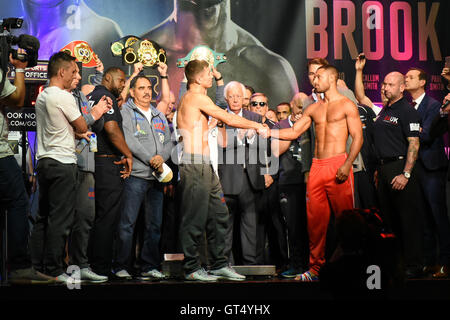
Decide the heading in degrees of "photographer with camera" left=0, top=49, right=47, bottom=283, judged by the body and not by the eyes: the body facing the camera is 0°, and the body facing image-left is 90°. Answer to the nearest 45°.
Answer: approximately 270°

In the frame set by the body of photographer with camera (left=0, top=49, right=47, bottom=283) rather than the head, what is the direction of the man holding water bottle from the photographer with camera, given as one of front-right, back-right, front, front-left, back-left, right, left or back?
front-left

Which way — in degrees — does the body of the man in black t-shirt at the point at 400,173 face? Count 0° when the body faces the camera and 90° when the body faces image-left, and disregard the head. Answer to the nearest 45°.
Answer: approximately 45°

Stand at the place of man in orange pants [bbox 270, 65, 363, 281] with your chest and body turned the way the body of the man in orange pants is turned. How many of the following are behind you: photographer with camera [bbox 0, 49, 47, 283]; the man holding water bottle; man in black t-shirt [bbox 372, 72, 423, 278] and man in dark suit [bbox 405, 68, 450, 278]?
2

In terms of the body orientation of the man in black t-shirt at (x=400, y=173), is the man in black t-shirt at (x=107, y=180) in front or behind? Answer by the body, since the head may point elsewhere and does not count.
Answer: in front

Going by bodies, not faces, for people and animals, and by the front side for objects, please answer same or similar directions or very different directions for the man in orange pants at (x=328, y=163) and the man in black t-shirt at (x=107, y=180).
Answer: very different directions

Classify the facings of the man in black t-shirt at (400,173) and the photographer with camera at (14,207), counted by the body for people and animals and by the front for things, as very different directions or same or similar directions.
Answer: very different directions

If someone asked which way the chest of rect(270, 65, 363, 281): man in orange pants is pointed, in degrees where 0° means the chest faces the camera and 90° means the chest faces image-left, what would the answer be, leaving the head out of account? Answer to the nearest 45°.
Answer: approximately 45°

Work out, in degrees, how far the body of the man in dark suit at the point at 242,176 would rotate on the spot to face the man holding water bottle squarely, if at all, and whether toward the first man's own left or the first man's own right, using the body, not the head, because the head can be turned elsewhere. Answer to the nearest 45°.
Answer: approximately 45° to the first man's own right

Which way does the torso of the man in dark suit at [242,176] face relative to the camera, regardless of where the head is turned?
toward the camera
